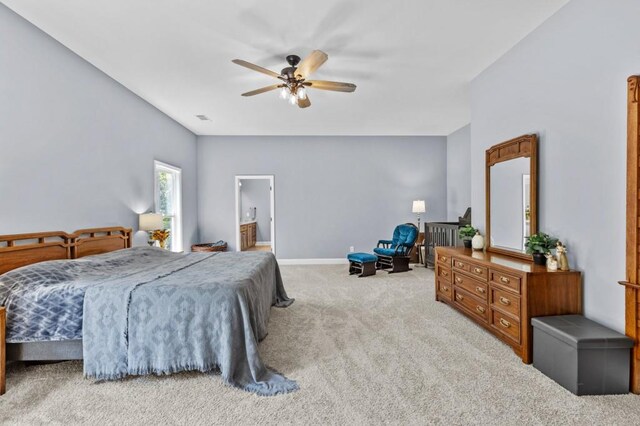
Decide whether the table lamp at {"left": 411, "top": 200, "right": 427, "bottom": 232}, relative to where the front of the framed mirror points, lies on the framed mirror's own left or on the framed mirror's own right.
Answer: on the framed mirror's own right

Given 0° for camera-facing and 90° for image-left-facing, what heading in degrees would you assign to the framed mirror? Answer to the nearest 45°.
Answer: approximately 45°

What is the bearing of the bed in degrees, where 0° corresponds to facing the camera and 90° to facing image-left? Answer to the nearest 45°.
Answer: approximately 315°

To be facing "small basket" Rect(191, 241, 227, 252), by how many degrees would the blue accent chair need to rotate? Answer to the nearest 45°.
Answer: approximately 45° to its right

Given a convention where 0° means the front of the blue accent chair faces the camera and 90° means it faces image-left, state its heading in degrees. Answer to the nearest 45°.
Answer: approximately 45°
